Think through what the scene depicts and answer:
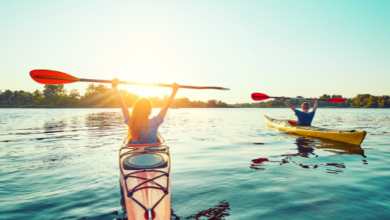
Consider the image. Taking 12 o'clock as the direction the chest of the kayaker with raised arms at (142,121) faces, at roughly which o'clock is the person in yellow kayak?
The person in yellow kayak is roughly at 2 o'clock from the kayaker with raised arms.

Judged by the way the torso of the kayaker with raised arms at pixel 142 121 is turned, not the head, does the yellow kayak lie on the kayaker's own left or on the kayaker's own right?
on the kayaker's own right

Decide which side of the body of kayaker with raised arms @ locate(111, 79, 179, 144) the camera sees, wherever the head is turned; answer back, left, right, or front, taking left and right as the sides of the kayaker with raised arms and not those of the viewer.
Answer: back
